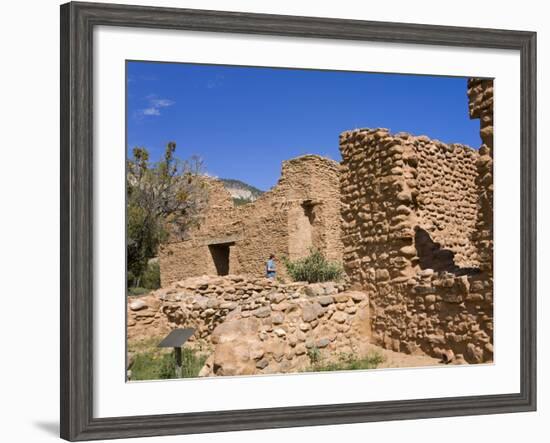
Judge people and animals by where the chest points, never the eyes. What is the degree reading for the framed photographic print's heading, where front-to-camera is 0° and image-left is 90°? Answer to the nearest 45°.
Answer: approximately 315°
